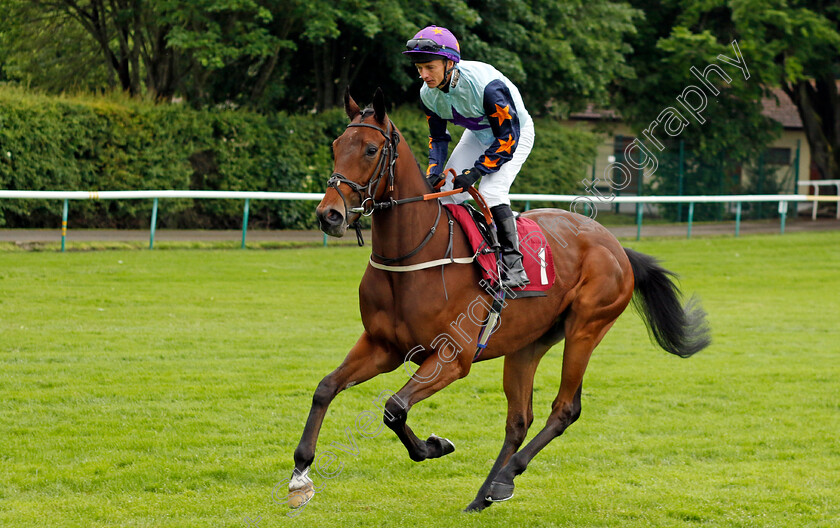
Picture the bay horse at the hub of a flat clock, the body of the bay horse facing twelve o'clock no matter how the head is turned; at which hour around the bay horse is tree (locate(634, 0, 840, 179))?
The tree is roughly at 5 o'clock from the bay horse.

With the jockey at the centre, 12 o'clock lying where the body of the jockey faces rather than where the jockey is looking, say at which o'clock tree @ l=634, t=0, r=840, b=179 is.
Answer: The tree is roughly at 5 o'clock from the jockey.
